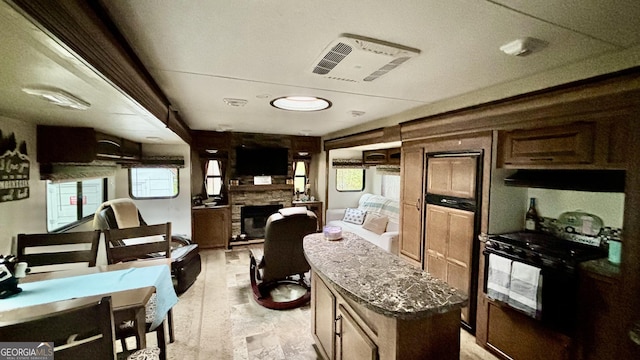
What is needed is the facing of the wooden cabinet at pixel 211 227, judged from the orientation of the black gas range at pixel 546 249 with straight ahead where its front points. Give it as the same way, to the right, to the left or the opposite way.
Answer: to the left

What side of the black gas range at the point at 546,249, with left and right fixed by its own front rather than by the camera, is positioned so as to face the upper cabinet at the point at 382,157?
right

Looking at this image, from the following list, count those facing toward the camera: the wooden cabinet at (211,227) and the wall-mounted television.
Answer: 2

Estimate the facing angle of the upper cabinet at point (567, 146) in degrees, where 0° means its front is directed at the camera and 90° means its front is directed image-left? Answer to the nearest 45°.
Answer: approximately 45°

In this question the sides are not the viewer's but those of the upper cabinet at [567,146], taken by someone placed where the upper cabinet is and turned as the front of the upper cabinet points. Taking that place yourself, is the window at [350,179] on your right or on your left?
on your right

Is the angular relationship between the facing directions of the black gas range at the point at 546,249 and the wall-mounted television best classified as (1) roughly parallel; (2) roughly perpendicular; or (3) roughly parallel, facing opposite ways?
roughly perpendicular

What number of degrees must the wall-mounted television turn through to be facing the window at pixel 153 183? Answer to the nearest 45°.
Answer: approximately 90° to its right

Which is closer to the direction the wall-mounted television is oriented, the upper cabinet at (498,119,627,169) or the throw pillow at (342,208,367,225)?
the upper cabinet

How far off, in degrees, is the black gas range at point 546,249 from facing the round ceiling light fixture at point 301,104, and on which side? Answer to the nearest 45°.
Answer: approximately 45° to its right

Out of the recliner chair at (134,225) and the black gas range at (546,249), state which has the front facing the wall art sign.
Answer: the black gas range

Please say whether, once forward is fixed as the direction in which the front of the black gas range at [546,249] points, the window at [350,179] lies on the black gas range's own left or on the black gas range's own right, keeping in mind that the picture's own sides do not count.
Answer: on the black gas range's own right

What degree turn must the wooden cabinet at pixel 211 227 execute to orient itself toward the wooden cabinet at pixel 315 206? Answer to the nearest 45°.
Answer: approximately 90° to its left

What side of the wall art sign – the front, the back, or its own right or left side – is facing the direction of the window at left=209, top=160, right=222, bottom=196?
left
